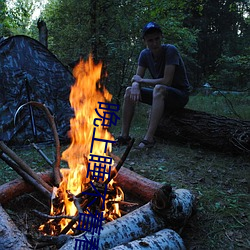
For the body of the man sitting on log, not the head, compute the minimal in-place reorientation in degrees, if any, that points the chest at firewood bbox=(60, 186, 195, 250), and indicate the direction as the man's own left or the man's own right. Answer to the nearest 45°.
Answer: approximately 45° to the man's own left

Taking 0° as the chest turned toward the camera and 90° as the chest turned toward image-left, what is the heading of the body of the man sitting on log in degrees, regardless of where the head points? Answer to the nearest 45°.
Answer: approximately 45°

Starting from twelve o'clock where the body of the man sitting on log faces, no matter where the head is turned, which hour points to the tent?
The tent is roughly at 2 o'clock from the man sitting on log.
